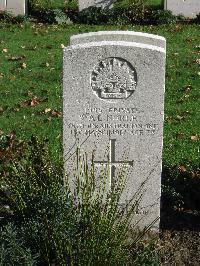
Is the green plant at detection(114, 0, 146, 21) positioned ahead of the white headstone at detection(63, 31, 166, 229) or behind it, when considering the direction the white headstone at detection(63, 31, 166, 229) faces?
behind

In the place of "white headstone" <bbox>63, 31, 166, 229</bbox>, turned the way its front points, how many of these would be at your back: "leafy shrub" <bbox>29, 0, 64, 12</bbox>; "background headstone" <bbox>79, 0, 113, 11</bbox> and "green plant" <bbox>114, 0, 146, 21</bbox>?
3

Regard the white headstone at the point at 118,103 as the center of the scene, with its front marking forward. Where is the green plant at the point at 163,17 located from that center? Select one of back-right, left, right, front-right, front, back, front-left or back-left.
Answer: back

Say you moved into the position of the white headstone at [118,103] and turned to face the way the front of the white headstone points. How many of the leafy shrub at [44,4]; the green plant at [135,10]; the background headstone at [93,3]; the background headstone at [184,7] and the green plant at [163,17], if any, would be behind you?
5

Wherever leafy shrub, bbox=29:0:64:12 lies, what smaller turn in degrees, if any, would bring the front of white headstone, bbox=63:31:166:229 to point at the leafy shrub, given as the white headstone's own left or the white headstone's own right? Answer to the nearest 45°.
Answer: approximately 180°

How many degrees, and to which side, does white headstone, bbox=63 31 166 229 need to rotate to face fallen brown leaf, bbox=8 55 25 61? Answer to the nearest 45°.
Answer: approximately 180°

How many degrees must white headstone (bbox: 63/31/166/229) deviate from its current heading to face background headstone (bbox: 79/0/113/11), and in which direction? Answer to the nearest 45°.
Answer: approximately 180°

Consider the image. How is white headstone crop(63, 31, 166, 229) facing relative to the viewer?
toward the camera

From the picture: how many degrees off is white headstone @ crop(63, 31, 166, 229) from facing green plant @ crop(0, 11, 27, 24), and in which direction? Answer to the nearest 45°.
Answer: approximately 180°

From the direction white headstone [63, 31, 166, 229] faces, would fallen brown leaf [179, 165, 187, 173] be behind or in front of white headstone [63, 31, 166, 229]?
behind
